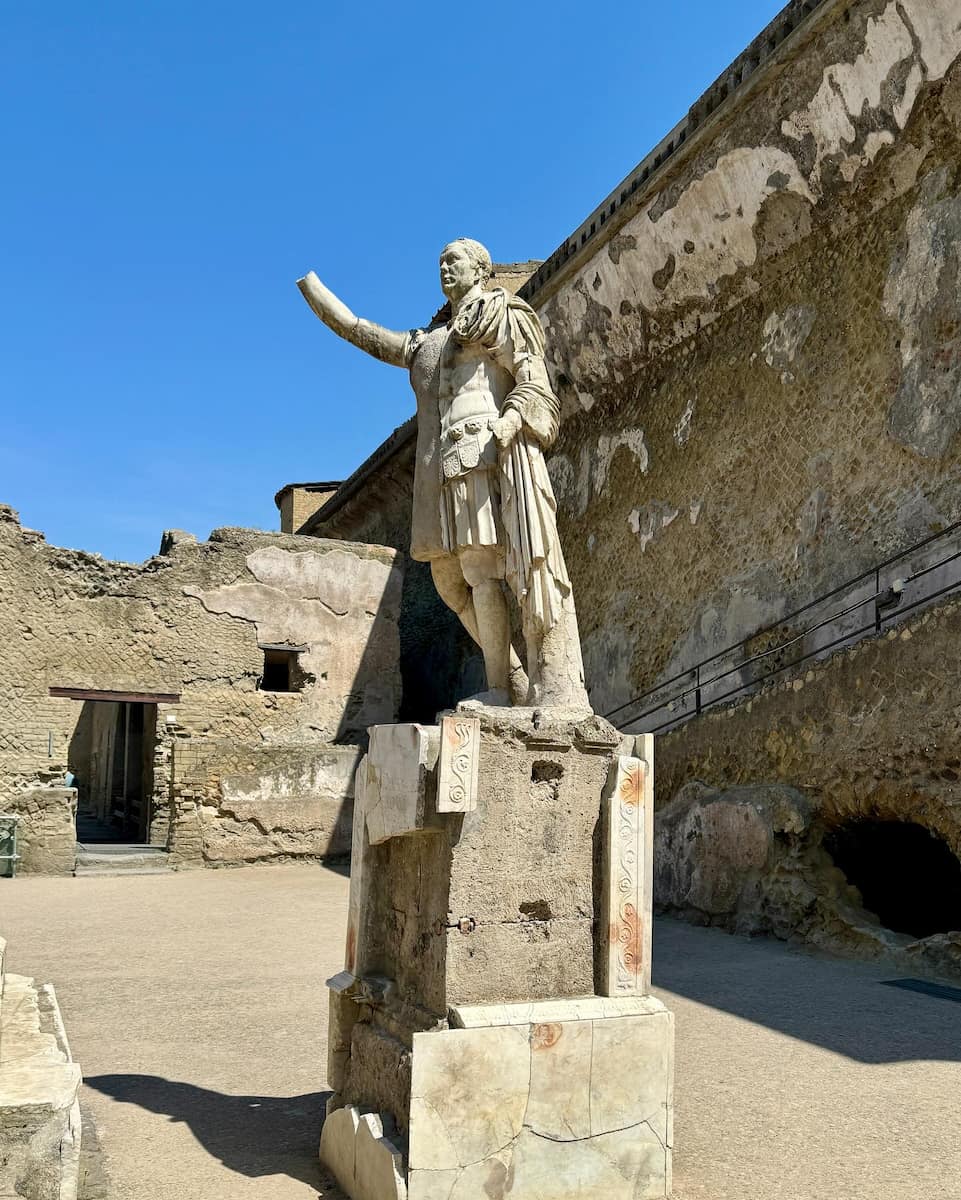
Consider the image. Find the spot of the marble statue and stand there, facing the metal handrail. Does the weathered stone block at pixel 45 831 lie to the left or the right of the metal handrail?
left

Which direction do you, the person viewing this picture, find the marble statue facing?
facing the viewer and to the left of the viewer

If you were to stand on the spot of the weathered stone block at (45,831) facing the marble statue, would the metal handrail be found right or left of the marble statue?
left

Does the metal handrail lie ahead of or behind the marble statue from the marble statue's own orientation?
behind

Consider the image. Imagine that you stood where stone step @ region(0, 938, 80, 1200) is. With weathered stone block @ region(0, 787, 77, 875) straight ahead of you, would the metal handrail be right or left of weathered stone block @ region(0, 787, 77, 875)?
right
